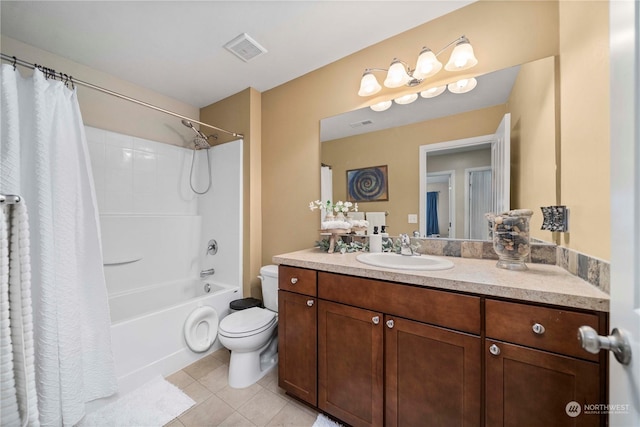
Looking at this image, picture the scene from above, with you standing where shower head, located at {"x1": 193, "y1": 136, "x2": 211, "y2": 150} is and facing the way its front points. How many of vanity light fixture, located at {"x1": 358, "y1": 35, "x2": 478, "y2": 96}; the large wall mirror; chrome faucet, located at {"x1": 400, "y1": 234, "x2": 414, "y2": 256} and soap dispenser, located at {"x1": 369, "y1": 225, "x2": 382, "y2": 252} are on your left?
4

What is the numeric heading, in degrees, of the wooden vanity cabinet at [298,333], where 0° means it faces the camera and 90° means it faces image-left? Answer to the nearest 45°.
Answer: approximately 45°

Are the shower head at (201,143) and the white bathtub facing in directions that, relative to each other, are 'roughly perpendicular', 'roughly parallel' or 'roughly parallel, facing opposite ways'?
roughly perpendicular

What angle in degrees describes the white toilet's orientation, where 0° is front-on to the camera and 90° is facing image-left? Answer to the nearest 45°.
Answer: approximately 45°

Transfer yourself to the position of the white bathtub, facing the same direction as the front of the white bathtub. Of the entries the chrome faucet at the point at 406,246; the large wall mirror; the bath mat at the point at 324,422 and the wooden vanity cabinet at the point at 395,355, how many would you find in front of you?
4

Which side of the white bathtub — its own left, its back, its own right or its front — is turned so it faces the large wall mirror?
front

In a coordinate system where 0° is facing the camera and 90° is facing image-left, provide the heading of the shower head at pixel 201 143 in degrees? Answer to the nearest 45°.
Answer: approximately 45°

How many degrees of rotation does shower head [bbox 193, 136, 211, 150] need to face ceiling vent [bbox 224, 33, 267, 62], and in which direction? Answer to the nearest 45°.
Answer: approximately 45° to its left
